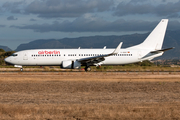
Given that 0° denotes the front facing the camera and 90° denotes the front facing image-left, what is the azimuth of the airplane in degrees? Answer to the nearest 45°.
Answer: approximately 90°
